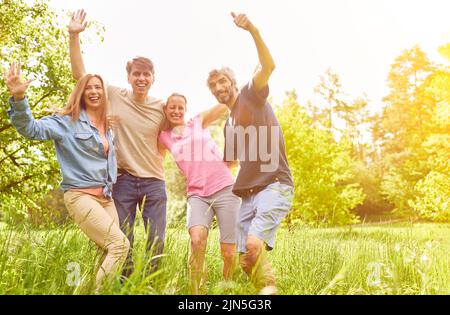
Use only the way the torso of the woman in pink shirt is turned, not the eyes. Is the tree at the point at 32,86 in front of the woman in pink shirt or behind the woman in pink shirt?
behind

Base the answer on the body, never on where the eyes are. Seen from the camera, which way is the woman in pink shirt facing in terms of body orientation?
toward the camera

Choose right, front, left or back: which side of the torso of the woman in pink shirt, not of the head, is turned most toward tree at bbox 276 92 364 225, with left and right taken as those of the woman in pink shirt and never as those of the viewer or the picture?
back

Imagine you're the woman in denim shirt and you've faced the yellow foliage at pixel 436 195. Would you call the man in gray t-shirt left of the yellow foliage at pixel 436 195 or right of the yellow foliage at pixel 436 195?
right

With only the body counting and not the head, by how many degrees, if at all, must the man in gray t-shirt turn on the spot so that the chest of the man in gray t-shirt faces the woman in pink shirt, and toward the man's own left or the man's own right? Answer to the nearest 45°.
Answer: approximately 90° to the man's own right

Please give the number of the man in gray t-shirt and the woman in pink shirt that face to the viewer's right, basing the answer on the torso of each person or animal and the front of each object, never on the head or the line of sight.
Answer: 0

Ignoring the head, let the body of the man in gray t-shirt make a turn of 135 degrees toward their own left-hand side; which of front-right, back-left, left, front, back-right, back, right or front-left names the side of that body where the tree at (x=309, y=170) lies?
left

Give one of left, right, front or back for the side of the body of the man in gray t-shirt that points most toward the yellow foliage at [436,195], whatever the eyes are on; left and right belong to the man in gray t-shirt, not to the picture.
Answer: back

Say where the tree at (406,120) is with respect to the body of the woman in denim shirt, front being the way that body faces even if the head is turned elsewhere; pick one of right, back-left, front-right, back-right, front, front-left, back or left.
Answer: left

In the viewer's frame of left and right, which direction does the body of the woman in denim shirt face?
facing the viewer and to the right of the viewer
